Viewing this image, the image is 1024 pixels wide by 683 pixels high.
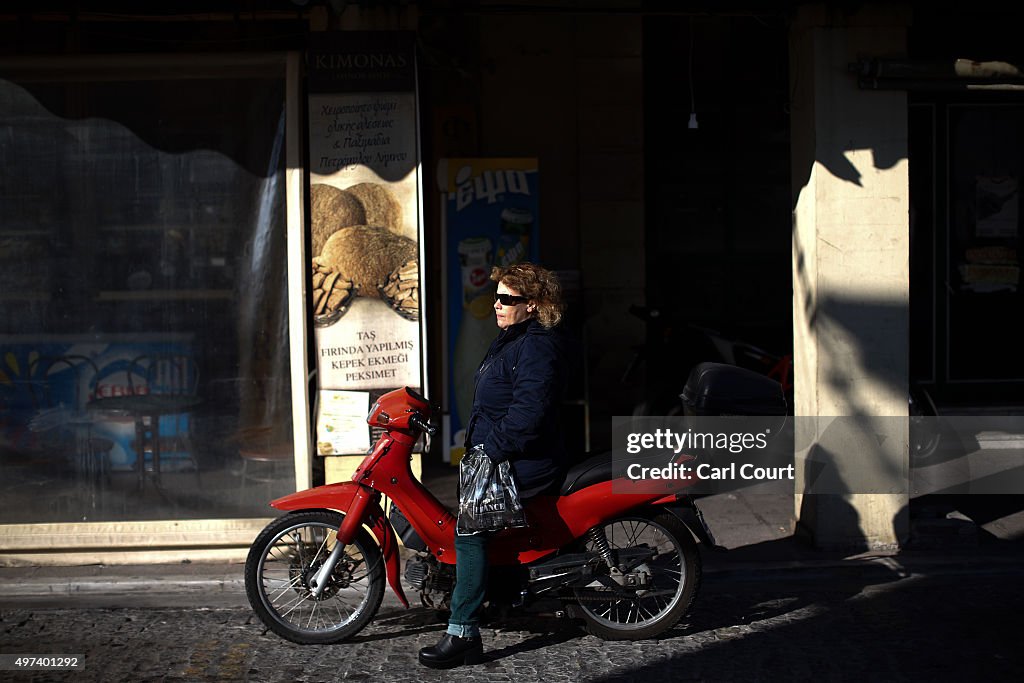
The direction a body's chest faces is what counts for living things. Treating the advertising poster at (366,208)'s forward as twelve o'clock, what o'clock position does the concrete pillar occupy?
The concrete pillar is roughly at 9 o'clock from the advertising poster.

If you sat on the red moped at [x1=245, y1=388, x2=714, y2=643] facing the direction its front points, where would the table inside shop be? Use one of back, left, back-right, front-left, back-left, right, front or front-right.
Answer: front-right

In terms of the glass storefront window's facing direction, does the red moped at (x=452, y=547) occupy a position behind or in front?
in front

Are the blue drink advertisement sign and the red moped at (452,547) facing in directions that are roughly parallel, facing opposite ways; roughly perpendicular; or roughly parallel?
roughly perpendicular

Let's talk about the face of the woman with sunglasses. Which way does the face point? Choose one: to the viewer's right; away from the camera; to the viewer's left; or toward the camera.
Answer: to the viewer's left

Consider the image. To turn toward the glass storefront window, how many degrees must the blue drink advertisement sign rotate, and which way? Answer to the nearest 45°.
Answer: approximately 45° to its right

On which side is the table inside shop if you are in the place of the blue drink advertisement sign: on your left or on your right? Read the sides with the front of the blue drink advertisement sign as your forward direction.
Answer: on your right

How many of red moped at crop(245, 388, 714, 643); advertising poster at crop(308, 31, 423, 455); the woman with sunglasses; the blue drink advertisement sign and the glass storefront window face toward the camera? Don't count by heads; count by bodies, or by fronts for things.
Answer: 3

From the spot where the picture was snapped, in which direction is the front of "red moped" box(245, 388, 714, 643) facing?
facing to the left of the viewer

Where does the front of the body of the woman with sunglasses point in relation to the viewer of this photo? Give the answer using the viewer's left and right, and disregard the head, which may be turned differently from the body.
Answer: facing to the left of the viewer
